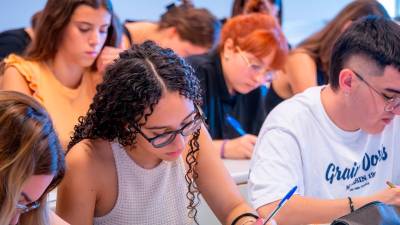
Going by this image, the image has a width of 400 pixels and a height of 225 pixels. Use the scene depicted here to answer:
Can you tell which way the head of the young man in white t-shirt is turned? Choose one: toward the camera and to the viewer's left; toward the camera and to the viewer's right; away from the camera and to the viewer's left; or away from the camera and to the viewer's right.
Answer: toward the camera and to the viewer's right

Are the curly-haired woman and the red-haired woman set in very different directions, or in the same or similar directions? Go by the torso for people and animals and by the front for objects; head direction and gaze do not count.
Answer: same or similar directions

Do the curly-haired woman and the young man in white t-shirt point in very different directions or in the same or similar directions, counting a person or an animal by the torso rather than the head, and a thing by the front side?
same or similar directions

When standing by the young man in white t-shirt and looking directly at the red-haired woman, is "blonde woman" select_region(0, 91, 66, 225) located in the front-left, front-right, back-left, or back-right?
back-left

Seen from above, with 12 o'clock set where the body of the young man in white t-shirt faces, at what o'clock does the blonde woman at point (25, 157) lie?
The blonde woman is roughly at 3 o'clock from the young man in white t-shirt.

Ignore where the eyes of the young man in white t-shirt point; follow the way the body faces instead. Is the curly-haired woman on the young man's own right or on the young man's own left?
on the young man's own right

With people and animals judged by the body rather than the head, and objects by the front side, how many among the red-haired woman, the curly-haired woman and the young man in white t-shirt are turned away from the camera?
0

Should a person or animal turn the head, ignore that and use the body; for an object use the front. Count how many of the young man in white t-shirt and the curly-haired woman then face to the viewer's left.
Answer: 0

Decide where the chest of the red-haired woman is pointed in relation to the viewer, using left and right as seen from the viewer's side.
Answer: facing the viewer and to the right of the viewer

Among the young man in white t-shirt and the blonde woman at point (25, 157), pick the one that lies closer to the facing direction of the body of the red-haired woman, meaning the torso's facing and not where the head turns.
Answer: the young man in white t-shirt

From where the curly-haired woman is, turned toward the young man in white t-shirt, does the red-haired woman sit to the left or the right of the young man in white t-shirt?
left

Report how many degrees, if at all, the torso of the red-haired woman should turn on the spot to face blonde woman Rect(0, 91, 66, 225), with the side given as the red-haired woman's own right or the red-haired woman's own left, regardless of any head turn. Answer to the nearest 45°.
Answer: approximately 45° to the red-haired woman's own right

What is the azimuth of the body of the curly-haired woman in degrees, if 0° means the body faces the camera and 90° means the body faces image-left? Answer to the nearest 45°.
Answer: approximately 315°

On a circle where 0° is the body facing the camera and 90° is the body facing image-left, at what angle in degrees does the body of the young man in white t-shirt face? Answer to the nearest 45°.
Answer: approximately 315°

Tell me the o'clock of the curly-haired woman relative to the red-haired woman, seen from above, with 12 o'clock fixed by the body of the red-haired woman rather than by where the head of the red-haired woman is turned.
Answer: The curly-haired woman is roughly at 2 o'clock from the red-haired woman.

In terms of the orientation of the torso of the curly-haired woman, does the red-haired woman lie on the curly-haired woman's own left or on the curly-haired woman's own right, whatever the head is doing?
on the curly-haired woman's own left

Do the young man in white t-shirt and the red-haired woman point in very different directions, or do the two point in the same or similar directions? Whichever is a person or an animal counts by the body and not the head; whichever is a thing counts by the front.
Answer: same or similar directions
